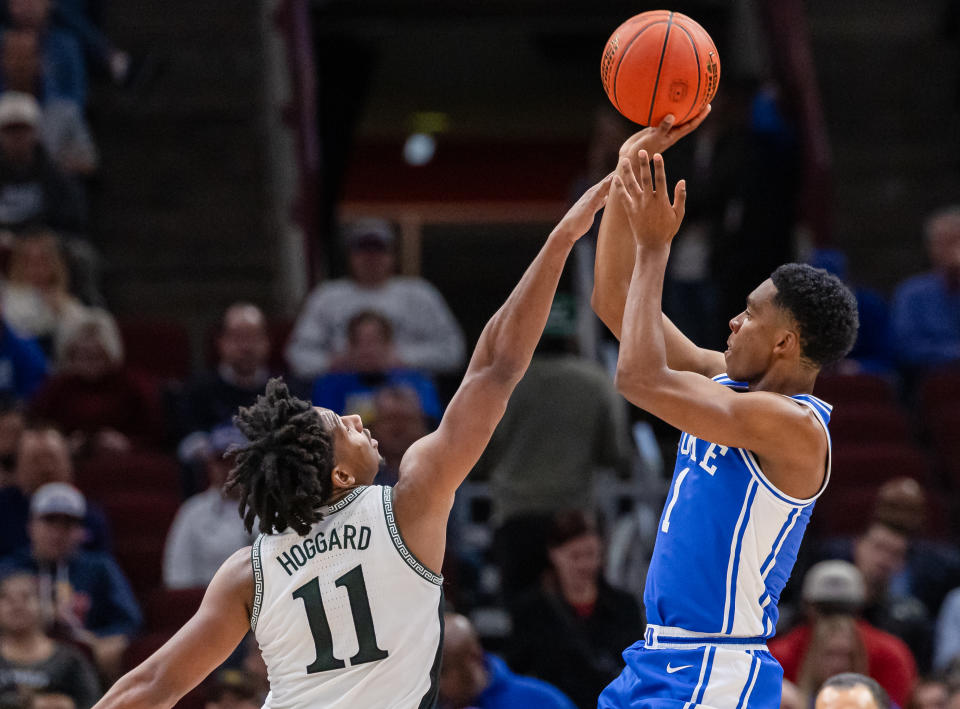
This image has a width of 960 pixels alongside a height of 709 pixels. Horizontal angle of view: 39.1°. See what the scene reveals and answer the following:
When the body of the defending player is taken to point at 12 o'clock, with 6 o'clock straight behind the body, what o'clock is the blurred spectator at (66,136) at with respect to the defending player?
The blurred spectator is roughly at 10 o'clock from the defending player.

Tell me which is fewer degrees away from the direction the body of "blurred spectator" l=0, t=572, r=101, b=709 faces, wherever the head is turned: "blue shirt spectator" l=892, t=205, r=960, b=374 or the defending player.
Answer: the defending player

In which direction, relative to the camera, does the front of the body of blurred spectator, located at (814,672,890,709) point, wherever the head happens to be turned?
toward the camera

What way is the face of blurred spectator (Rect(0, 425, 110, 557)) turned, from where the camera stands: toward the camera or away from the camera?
toward the camera

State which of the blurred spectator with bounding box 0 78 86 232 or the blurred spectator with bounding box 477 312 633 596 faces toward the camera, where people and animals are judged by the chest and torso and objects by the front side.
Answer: the blurred spectator with bounding box 0 78 86 232

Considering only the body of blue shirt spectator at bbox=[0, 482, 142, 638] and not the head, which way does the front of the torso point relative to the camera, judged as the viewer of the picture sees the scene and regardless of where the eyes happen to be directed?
toward the camera

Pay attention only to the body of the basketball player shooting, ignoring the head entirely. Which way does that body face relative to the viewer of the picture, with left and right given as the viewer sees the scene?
facing to the left of the viewer

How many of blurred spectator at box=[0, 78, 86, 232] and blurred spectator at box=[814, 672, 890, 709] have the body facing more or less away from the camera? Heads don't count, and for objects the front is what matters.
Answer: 0

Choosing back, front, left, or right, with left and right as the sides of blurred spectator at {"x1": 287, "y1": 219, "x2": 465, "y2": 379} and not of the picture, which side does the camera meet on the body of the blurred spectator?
front

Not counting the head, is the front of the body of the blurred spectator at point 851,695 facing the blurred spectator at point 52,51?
no

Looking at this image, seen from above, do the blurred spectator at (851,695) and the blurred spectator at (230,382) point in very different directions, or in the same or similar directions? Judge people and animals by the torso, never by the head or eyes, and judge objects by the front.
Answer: same or similar directions

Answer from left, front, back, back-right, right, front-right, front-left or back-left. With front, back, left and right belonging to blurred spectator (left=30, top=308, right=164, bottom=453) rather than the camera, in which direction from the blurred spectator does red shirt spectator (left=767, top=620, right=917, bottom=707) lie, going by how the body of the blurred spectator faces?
front-left

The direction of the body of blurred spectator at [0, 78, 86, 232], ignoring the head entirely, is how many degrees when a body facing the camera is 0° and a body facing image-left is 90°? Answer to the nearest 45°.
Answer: approximately 0°

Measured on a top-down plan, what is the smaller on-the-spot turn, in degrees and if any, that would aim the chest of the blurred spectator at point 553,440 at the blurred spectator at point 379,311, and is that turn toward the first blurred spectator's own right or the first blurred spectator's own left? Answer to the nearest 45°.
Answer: approximately 45° to the first blurred spectator's own left

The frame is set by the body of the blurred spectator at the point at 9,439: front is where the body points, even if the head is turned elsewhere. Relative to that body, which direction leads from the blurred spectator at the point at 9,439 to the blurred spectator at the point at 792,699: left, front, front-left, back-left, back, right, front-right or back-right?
front-left

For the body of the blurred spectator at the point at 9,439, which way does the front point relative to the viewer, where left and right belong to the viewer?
facing the viewer
